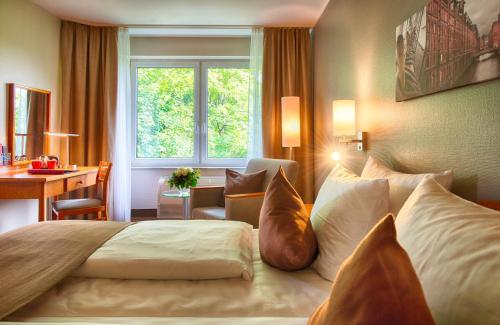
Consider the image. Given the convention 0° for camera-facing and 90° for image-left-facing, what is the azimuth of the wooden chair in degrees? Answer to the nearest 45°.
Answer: approximately 90°

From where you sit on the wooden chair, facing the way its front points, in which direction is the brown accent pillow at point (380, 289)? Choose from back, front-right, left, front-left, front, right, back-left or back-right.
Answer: left

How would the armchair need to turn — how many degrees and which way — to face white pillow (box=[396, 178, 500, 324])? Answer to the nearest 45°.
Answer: approximately 45° to its left

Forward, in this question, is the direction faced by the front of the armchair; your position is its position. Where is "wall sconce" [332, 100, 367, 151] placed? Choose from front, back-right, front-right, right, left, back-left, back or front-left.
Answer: left

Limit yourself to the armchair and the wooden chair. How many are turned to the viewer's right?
0

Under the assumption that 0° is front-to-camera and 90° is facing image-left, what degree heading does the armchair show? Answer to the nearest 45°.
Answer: approximately 45°

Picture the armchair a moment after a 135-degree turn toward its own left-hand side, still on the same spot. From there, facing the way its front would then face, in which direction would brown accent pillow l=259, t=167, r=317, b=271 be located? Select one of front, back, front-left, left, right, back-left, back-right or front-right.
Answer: right

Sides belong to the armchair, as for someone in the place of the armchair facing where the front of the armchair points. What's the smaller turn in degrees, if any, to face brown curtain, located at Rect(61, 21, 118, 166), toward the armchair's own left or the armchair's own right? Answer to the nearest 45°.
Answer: approximately 90° to the armchair's own right

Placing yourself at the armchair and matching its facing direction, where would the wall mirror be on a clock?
The wall mirror is roughly at 2 o'clock from the armchair.
